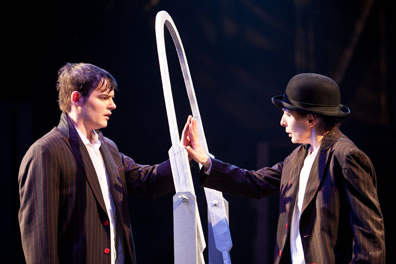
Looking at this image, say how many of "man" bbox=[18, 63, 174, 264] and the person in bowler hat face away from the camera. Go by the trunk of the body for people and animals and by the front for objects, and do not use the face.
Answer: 0

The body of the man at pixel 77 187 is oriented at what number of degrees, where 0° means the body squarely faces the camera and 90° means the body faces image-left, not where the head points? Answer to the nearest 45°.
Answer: approximately 315°

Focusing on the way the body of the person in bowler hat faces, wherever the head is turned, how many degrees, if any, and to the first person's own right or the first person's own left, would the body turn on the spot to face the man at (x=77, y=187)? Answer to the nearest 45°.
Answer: approximately 45° to the first person's own right

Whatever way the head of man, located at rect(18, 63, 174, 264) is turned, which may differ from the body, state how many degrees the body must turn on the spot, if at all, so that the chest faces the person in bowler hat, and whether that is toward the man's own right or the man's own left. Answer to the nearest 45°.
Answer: approximately 45° to the man's own left

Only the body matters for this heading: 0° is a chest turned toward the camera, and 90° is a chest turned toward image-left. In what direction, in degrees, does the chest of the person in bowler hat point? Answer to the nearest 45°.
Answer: approximately 45°

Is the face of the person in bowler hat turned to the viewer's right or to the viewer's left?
to the viewer's left

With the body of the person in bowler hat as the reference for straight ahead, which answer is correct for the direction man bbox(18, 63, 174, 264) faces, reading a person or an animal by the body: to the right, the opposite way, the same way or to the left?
to the left
